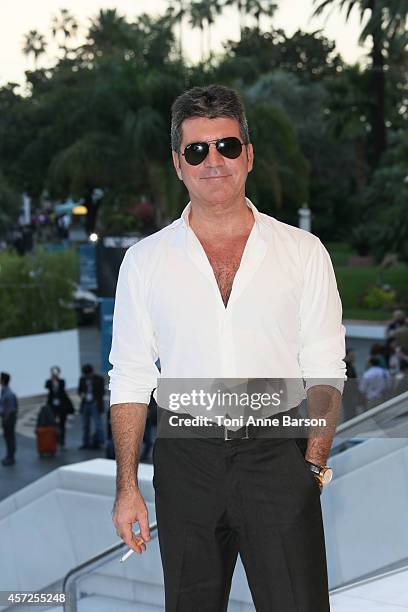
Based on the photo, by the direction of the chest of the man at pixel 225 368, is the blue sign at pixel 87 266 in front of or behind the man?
behind

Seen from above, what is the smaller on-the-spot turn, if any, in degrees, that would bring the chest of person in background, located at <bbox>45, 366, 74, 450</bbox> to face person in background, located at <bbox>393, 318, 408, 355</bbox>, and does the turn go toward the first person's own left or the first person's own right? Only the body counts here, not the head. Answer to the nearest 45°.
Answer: approximately 90° to the first person's own left

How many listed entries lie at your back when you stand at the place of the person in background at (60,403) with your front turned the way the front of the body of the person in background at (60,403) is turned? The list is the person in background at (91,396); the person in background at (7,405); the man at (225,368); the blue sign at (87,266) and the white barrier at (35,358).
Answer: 2

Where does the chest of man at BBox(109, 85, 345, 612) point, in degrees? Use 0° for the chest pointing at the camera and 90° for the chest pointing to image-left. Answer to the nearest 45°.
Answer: approximately 0°

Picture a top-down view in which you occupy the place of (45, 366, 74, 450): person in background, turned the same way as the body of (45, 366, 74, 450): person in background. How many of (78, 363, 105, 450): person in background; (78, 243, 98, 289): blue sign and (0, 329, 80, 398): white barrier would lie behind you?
2

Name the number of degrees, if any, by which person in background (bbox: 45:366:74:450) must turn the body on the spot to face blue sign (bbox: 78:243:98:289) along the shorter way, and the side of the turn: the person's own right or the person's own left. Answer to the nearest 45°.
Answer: approximately 180°

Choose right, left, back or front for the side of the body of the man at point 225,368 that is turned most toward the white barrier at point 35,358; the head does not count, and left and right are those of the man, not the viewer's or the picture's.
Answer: back

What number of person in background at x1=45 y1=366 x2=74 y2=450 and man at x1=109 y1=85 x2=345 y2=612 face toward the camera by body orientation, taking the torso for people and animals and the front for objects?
2
